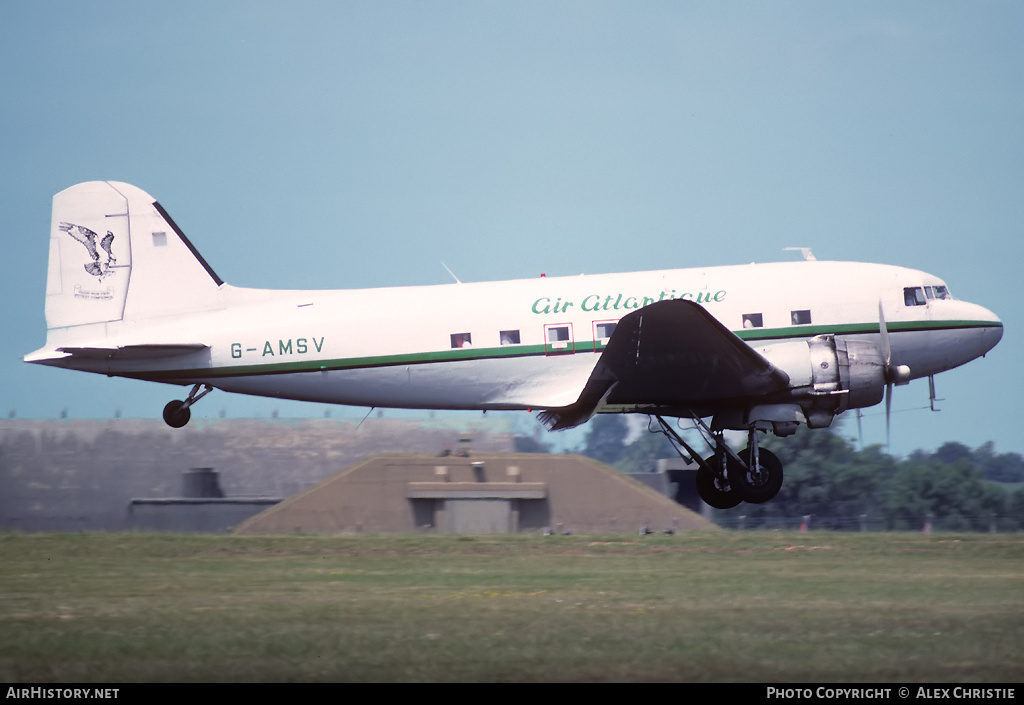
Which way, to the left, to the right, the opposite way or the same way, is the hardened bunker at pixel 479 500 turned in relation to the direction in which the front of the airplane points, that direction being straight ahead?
to the right

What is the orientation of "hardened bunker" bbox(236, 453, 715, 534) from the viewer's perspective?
toward the camera

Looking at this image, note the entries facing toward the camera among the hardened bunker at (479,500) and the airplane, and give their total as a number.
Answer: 1

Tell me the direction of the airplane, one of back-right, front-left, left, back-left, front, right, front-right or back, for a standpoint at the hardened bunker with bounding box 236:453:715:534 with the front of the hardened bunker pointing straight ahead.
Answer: front

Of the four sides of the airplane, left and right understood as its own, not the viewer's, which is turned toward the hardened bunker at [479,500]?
left

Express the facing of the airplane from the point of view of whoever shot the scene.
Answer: facing to the right of the viewer
